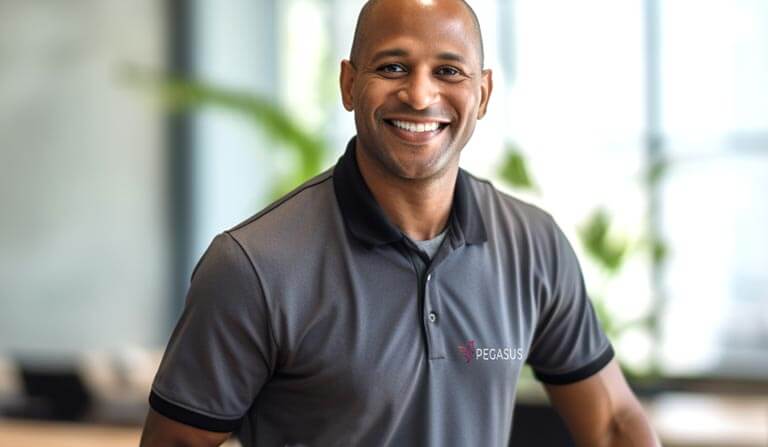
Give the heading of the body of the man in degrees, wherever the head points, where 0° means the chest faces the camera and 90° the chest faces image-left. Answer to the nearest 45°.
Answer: approximately 0°

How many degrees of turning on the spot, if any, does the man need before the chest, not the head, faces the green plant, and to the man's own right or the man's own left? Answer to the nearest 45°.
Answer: approximately 180°
